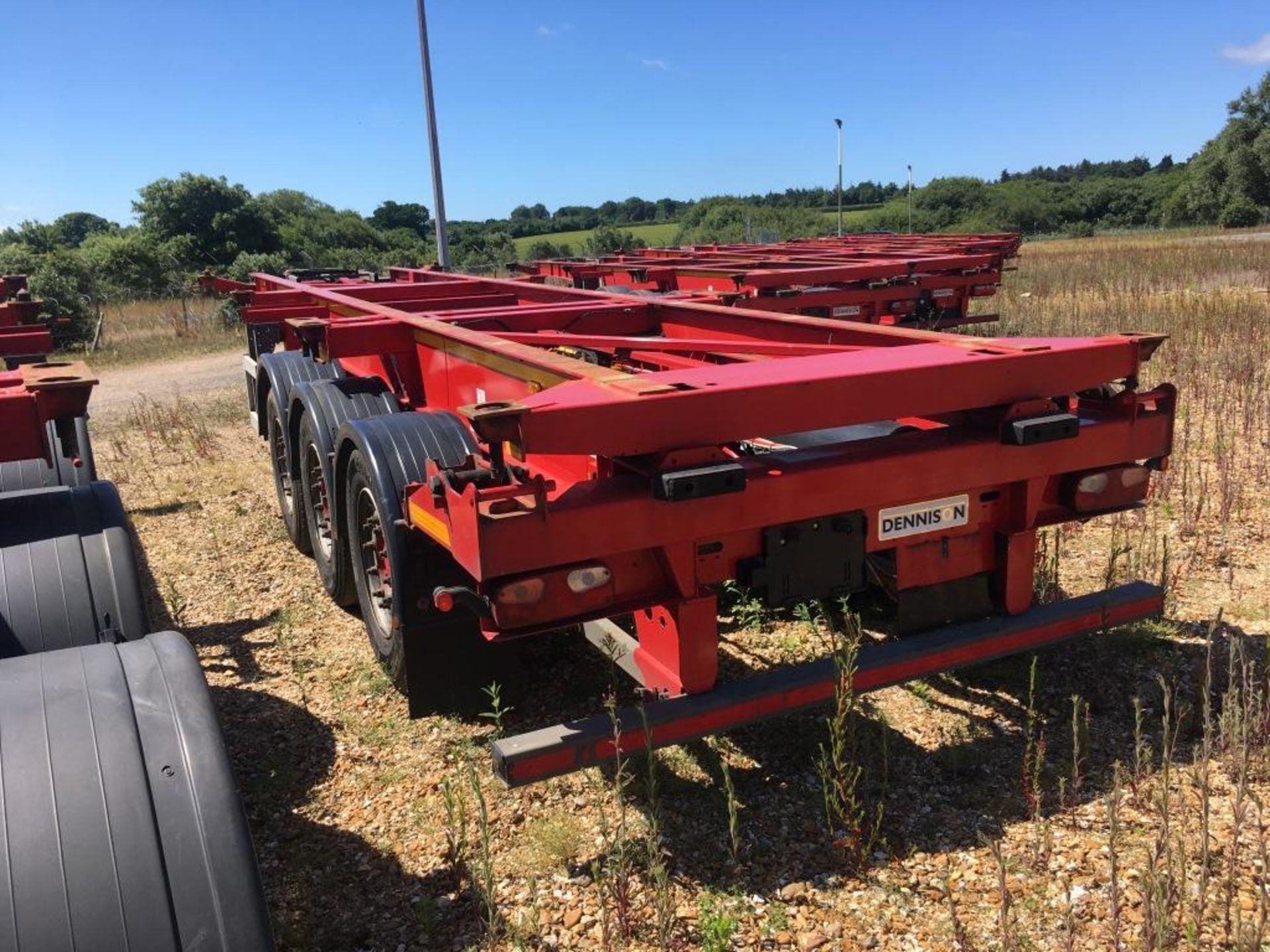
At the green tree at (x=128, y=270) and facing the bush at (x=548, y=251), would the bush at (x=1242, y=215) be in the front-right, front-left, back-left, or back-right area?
front-right

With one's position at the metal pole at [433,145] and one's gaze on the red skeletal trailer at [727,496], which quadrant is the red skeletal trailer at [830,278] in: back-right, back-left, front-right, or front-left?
front-left

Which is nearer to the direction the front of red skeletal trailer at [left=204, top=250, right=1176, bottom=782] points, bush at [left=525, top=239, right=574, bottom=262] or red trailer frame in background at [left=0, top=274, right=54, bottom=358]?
the red trailer frame in background

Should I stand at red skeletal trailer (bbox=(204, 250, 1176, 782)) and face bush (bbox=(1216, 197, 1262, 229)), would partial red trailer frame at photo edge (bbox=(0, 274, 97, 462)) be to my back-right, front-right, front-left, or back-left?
back-left

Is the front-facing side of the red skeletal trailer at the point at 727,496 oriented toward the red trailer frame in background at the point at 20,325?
no

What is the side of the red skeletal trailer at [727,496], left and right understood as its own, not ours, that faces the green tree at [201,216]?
front

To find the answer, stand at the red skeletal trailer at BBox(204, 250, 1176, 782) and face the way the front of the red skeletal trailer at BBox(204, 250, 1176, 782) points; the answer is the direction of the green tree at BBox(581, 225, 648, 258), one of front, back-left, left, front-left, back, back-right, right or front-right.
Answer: front-right

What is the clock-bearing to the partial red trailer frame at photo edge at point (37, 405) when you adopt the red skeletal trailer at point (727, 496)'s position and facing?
The partial red trailer frame at photo edge is roughly at 8 o'clock from the red skeletal trailer.

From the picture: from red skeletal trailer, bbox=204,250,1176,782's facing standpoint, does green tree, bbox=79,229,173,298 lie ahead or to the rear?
ahead

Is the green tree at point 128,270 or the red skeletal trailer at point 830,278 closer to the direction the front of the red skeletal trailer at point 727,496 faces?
the green tree

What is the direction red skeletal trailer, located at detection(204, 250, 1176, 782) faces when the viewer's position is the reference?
facing away from the viewer and to the left of the viewer

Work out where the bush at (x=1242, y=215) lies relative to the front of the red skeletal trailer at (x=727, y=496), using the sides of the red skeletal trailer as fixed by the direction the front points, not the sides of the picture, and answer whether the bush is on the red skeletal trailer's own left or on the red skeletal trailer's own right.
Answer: on the red skeletal trailer's own right

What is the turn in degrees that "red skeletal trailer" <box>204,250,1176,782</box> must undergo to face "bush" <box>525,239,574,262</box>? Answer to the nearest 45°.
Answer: approximately 45° to its right

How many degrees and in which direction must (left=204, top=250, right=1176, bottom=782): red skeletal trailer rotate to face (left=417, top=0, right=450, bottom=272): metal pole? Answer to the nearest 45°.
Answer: approximately 45° to its right

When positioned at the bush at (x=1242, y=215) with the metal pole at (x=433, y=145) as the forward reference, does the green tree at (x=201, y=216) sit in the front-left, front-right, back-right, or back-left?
front-right
